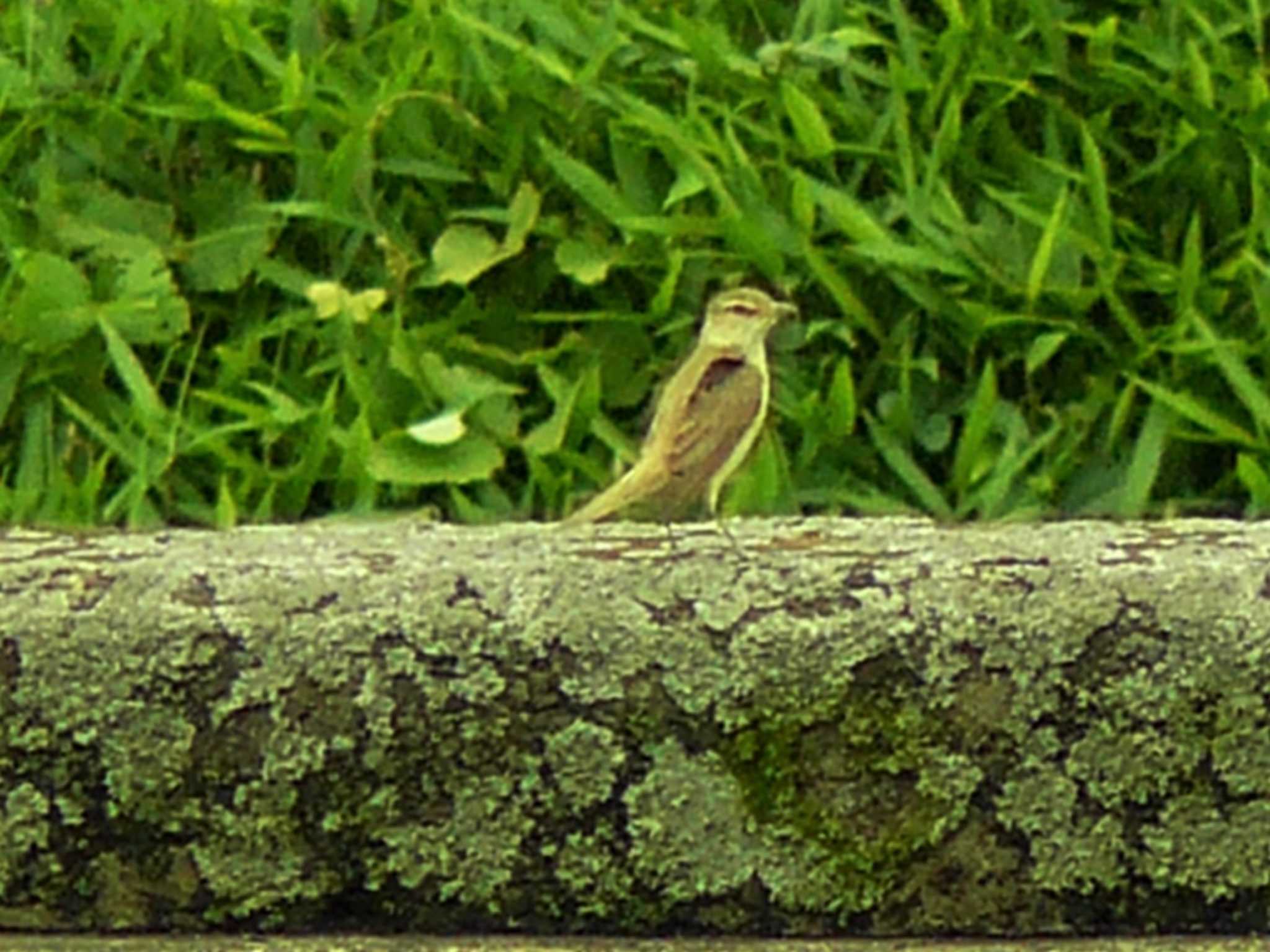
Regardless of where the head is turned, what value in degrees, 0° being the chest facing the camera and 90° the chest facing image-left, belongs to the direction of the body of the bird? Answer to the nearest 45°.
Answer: approximately 270°

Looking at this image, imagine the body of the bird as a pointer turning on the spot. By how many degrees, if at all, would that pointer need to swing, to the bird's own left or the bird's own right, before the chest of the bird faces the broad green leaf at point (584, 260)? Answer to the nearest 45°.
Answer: approximately 90° to the bird's own left

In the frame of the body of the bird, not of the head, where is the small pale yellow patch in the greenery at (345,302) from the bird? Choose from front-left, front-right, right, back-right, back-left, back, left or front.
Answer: back-left

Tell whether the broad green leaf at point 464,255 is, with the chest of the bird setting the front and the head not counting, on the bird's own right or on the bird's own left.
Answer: on the bird's own left
